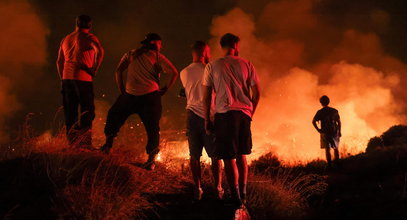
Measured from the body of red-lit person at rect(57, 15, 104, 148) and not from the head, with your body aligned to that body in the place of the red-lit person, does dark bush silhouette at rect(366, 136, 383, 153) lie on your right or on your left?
on your right

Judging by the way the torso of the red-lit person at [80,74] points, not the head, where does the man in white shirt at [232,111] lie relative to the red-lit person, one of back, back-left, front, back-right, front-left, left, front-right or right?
back-right

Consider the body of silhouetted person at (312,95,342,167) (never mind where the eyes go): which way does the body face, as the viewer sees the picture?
away from the camera

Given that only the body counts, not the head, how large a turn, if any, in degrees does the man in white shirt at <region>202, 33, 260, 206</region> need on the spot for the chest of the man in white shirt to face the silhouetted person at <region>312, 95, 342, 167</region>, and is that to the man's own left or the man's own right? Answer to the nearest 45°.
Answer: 0° — they already face them

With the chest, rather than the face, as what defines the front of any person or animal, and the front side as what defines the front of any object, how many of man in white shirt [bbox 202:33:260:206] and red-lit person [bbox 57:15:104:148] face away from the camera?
2

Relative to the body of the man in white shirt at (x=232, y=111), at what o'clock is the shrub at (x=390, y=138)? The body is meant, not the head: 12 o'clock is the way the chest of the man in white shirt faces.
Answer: The shrub is roughly at 1 o'clock from the man in white shirt.

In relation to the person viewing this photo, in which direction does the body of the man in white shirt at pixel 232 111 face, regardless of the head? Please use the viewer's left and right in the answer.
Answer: facing away from the viewer

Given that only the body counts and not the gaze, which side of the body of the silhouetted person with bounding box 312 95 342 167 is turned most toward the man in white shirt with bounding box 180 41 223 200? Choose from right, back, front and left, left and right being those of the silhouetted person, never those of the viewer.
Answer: back

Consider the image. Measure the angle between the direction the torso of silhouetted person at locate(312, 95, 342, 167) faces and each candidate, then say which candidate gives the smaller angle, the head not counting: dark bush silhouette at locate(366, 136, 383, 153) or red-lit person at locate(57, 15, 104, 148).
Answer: the dark bush silhouette

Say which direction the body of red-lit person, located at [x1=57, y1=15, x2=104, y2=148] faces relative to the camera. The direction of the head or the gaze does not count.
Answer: away from the camera

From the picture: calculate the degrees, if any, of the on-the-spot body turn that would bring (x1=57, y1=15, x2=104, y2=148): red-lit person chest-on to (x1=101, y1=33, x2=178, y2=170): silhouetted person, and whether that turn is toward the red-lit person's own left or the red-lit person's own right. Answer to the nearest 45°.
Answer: approximately 135° to the red-lit person's own right
